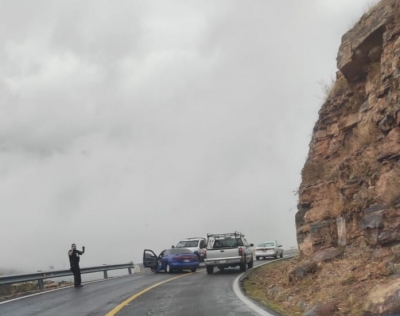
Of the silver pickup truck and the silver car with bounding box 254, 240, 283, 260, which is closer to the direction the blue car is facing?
the silver car

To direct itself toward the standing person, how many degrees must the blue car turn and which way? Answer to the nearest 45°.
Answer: approximately 90° to its left

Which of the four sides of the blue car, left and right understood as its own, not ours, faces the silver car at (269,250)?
right

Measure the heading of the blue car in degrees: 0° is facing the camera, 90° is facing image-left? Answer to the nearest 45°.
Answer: approximately 135°
